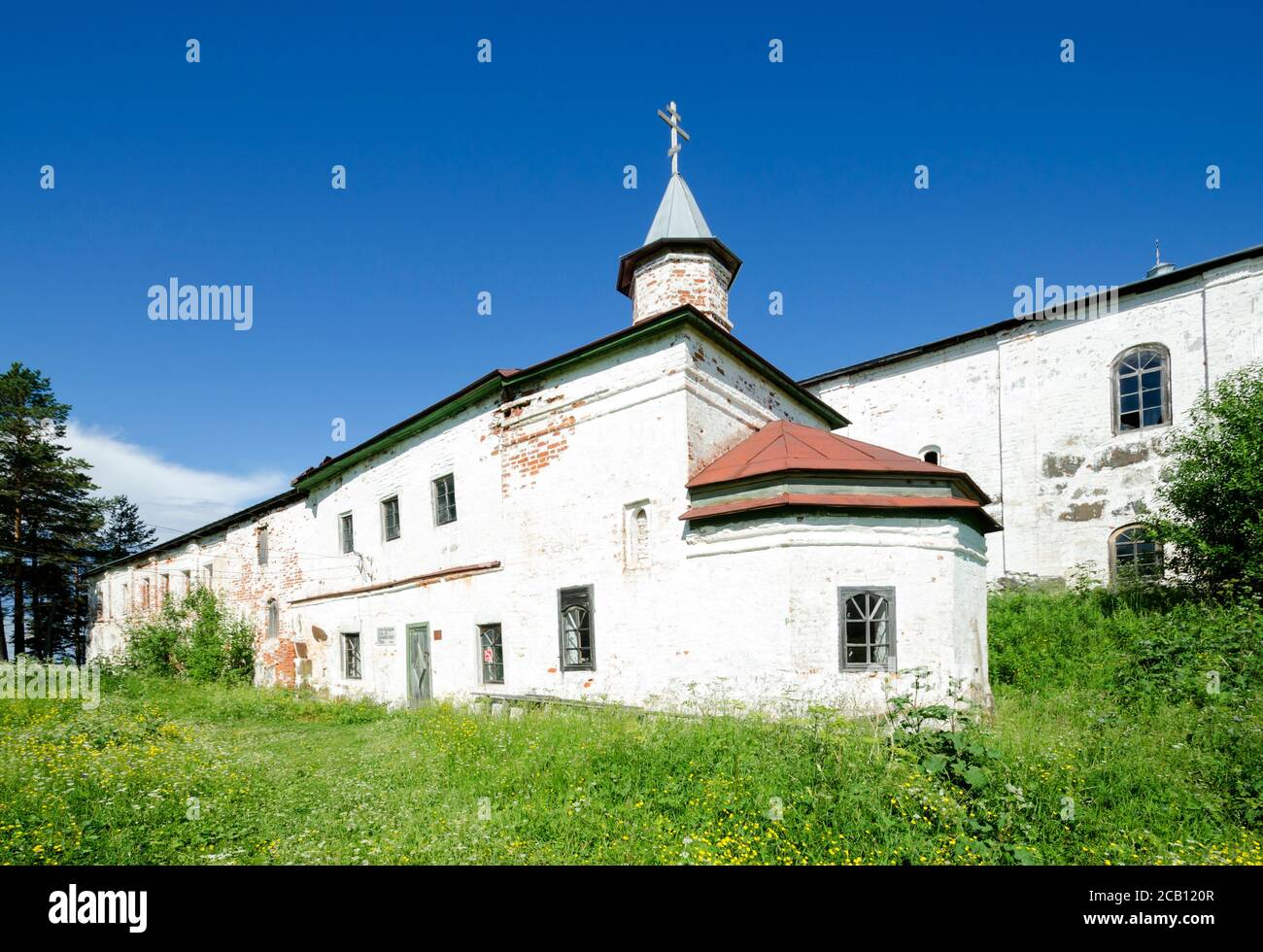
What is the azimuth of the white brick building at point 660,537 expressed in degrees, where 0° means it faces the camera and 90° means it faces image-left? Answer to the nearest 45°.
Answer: approximately 45°

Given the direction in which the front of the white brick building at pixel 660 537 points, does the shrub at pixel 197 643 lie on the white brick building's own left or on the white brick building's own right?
on the white brick building's own right

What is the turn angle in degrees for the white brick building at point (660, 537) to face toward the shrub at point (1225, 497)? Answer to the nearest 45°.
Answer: approximately 135° to its left
